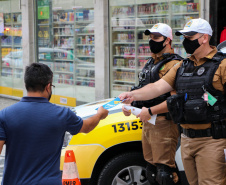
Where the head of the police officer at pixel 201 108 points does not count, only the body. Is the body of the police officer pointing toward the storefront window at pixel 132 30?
no

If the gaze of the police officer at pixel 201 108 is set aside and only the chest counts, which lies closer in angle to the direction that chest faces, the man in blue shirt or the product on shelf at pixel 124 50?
the man in blue shirt

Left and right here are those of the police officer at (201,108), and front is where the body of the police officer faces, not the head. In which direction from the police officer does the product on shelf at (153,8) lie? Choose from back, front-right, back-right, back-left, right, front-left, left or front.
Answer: back-right

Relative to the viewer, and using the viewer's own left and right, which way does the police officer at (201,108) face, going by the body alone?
facing the viewer and to the left of the viewer

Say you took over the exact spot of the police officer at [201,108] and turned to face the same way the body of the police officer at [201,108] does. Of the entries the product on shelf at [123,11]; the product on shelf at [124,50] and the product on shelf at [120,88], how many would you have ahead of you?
0

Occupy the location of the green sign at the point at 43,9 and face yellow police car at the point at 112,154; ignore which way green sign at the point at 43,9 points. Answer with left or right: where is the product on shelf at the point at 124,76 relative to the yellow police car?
left

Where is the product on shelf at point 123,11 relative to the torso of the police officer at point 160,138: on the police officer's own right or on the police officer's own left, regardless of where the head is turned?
on the police officer's own right

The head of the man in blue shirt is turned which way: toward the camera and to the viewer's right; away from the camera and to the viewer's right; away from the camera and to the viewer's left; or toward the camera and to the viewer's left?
away from the camera and to the viewer's right

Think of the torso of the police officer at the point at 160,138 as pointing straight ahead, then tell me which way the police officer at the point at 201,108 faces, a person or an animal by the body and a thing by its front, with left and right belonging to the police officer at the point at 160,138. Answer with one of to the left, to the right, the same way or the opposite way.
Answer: the same way

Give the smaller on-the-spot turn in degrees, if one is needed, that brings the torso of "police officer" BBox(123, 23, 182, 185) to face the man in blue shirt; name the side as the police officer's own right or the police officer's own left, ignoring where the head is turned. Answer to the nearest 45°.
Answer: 0° — they already face them

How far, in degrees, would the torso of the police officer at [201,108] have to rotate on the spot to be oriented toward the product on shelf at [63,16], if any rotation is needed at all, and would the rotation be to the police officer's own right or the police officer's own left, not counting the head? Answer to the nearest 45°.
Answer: approximately 135° to the police officer's own right

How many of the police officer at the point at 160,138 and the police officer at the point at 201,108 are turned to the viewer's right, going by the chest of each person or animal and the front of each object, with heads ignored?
0

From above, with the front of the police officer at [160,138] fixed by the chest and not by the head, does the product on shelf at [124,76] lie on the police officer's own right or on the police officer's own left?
on the police officer's own right

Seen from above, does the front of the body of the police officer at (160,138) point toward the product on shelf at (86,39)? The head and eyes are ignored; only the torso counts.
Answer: no
